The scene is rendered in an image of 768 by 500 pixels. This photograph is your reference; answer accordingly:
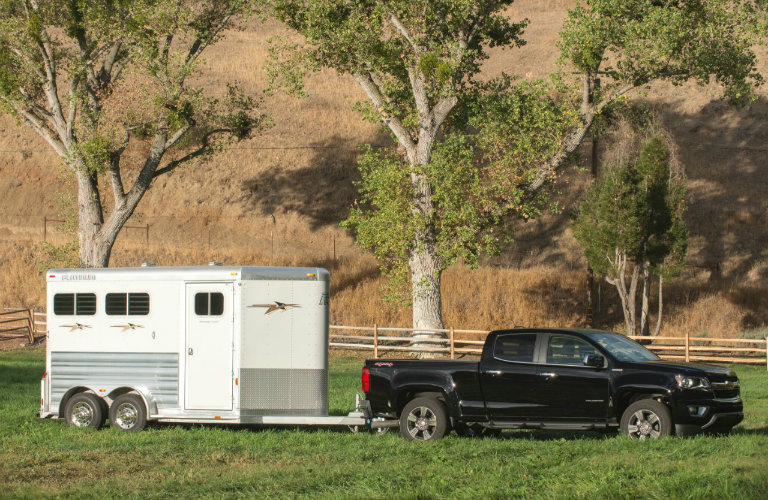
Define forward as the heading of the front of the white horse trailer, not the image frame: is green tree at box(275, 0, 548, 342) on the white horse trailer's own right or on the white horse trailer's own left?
on the white horse trailer's own left

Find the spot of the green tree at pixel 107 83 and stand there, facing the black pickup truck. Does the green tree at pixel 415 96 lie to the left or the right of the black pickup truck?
left

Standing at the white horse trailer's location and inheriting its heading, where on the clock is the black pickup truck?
The black pickup truck is roughly at 1 o'clock from the white horse trailer.

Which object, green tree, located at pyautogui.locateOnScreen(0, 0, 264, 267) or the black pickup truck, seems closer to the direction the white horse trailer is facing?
the black pickup truck

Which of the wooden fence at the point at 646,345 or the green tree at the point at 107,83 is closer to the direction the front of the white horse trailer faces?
the wooden fence

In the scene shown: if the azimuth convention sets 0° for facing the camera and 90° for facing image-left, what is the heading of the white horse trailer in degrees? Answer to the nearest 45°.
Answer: approximately 270°

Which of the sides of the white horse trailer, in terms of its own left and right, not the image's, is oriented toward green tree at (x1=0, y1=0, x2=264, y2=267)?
left

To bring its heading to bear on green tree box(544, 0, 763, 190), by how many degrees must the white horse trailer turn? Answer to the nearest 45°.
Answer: approximately 45° to its left

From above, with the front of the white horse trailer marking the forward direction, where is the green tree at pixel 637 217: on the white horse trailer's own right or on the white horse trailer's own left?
on the white horse trailer's own left

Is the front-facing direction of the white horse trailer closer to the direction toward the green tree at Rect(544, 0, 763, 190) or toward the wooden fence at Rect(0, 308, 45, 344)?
the green tree

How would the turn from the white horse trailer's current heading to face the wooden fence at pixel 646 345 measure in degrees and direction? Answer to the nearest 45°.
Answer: approximately 45° to its left

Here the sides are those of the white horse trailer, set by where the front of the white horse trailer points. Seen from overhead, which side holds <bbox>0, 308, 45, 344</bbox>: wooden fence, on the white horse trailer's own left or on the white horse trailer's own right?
on the white horse trailer's own left
